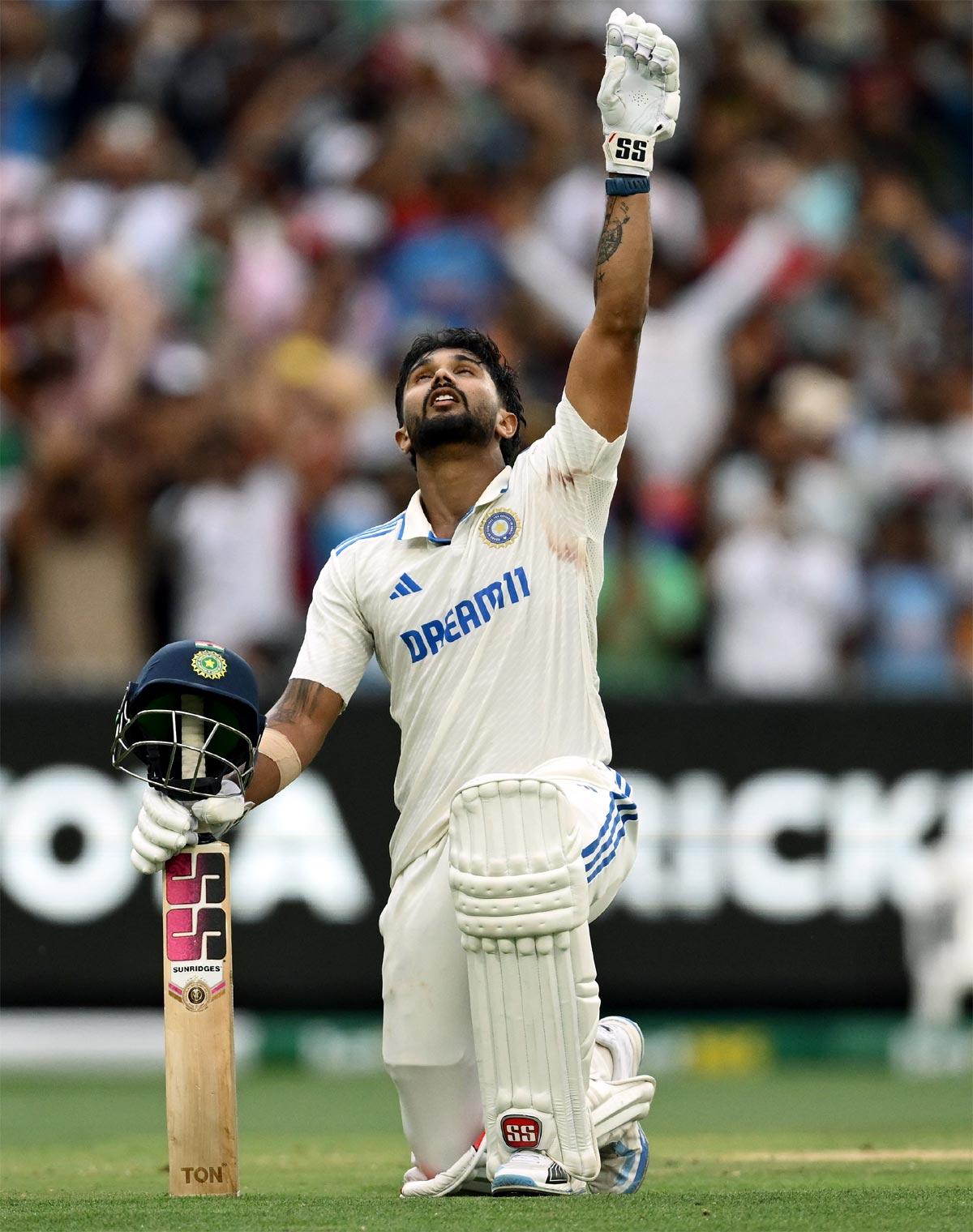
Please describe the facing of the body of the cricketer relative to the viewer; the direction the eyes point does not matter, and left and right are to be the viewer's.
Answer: facing the viewer

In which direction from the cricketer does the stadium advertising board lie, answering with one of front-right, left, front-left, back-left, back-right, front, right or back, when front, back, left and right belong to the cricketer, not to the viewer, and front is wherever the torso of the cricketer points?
back

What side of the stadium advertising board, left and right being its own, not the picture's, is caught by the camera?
front

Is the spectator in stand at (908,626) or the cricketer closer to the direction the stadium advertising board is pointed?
the cricketer

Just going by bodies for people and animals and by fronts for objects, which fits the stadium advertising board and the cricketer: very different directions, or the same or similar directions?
same or similar directions

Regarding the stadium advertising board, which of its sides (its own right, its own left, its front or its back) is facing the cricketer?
front

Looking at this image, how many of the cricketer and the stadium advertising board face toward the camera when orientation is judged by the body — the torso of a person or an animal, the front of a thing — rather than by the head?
2

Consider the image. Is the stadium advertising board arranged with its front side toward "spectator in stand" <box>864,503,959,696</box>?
no

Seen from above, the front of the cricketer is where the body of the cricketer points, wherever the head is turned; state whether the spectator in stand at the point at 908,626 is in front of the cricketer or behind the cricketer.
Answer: behind
